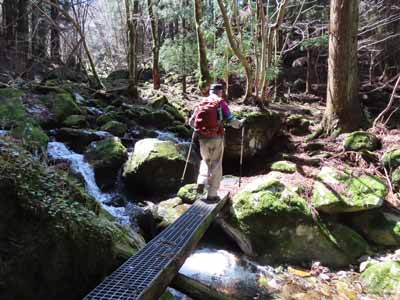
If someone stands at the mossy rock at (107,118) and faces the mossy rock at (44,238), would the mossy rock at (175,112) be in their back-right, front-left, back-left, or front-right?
back-left

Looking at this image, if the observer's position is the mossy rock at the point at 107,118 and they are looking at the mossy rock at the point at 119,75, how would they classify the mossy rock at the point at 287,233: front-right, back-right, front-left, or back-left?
back-right

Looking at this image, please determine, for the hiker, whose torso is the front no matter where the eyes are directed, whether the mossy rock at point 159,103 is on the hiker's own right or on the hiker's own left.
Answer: on the hiker's own left

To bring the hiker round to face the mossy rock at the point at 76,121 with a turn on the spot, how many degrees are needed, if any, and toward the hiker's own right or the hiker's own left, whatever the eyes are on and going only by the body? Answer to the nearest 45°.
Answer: approximately 90° to the hiker's own left

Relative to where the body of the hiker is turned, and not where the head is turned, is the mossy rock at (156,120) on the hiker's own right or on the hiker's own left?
on the hiker's own left

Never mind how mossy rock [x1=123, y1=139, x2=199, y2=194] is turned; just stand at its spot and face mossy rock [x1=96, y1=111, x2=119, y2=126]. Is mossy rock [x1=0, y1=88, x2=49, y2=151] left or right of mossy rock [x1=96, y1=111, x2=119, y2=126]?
left

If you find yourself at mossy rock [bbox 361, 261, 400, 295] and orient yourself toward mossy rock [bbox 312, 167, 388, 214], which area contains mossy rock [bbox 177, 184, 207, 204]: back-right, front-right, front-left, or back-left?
front-left

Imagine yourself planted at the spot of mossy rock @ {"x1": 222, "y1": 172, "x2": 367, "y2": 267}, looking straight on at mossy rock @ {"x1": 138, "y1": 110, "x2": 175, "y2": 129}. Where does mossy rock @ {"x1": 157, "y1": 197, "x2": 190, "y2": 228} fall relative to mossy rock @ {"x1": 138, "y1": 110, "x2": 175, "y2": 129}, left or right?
left

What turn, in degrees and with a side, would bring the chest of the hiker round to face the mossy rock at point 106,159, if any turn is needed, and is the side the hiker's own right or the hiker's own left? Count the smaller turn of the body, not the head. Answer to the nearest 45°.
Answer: approximately 90° to the hiker's own left

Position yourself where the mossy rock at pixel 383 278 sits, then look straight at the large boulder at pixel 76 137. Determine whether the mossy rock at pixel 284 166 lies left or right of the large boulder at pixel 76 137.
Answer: right

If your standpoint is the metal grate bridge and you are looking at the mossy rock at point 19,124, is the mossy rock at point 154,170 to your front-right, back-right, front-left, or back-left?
front-right

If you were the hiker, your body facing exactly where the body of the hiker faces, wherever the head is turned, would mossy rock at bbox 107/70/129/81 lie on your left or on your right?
on your left

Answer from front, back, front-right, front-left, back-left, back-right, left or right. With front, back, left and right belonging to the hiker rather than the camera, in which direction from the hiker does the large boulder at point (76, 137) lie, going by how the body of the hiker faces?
left

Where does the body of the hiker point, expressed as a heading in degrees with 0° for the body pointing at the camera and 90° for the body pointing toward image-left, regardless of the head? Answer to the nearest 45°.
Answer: approximately 225°
